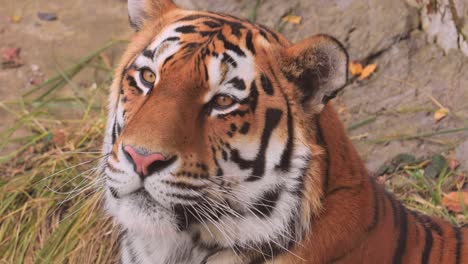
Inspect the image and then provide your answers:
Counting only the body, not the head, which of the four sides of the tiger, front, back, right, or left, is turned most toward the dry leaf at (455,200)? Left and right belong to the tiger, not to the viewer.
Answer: back

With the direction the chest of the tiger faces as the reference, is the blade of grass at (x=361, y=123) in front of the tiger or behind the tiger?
behind

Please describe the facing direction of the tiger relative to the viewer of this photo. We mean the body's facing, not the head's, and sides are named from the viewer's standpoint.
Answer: facing the viewer and to the left of the viewer

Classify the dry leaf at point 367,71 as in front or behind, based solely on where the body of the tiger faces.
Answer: behind

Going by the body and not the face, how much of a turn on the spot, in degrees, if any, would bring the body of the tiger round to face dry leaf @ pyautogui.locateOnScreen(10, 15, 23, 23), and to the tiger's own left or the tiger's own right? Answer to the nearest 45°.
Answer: approximately 90° to the tiger's own right
